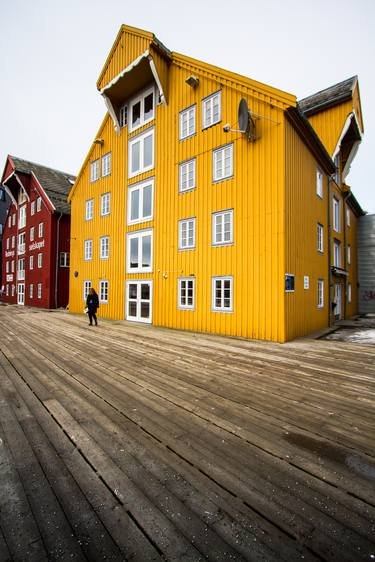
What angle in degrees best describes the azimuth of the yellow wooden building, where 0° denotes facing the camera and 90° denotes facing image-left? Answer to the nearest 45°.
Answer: approximately 45°

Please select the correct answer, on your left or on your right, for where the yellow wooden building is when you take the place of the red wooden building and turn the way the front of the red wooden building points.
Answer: on your left

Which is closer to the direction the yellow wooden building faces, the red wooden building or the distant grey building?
the red wooden building

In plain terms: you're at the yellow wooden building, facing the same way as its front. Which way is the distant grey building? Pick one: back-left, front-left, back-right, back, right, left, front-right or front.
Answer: back

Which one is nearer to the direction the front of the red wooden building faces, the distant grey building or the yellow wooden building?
the yellow wooden building

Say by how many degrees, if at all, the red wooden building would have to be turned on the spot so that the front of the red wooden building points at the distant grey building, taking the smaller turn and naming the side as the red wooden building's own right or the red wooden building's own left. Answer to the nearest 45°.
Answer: approximately 90° to the red wooden building's own left

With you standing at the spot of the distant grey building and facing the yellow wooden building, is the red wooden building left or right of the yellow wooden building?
right

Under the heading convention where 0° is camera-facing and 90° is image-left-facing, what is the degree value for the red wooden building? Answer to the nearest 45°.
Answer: approximately 45°

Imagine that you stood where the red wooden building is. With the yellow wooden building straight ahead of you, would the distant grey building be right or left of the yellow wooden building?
left
